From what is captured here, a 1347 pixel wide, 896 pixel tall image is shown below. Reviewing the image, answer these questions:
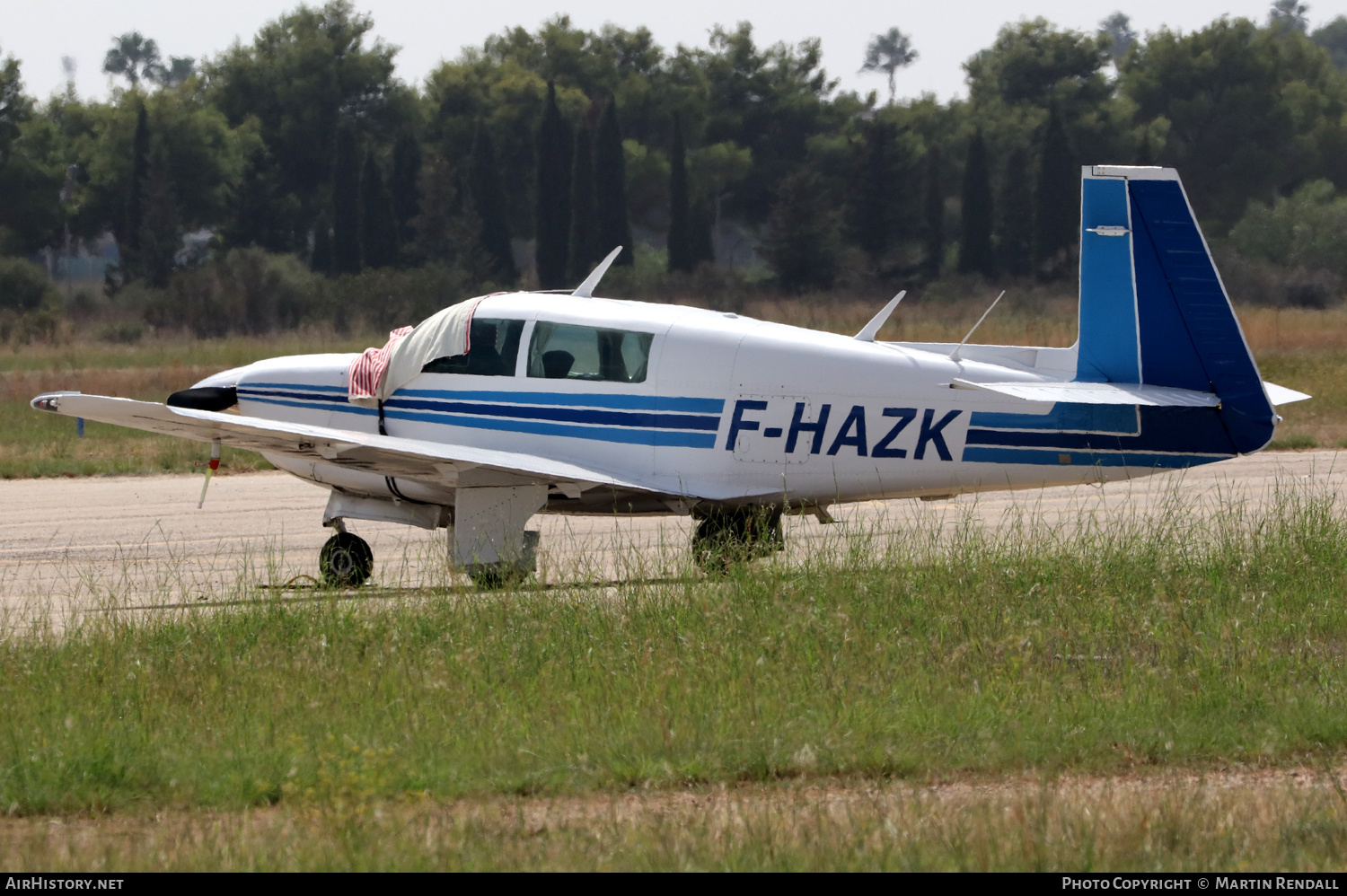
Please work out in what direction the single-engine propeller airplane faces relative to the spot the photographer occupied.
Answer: facing away from the viewer and to the left of the viewer

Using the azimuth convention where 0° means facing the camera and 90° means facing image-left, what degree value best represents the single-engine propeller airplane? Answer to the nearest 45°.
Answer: approximately 135°
